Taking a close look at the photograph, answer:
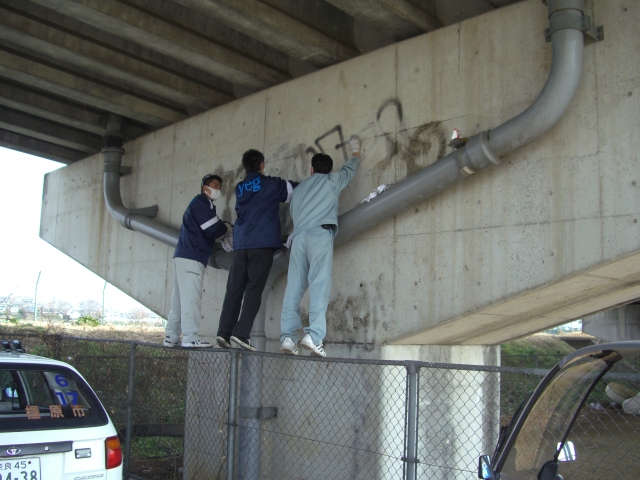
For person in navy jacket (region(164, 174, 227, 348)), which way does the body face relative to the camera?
to the viewer's right

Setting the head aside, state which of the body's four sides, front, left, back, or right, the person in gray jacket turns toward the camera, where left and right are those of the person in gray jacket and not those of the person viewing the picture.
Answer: back

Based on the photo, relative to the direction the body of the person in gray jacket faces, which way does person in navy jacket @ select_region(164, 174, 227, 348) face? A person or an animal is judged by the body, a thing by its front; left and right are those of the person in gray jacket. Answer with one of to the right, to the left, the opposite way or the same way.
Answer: to the right

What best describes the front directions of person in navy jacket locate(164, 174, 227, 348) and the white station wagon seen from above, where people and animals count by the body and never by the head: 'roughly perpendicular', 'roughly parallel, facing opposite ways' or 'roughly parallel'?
roughly perpendicular

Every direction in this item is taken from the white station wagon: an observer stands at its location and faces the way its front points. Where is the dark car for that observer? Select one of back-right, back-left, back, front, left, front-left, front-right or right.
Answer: back-right

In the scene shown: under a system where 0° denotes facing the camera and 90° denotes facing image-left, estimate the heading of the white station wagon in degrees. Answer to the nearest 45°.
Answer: approximately 180°

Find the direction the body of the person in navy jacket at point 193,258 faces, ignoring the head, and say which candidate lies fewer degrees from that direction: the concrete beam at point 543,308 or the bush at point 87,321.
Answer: the concrete beam

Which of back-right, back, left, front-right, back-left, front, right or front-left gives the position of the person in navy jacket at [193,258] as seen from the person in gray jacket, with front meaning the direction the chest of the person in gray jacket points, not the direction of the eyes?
front-left

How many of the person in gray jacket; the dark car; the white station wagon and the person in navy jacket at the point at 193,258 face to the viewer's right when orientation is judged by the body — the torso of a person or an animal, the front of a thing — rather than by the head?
1

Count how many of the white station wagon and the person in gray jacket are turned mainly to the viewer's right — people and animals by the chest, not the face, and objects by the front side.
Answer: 0

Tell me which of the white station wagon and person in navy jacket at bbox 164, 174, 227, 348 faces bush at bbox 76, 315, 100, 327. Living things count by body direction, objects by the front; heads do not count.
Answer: the white station wagon

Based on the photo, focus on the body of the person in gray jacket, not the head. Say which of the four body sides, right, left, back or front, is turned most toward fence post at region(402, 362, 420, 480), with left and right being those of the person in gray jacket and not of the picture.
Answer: right

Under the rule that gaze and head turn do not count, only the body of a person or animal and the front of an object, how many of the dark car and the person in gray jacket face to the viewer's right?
0
